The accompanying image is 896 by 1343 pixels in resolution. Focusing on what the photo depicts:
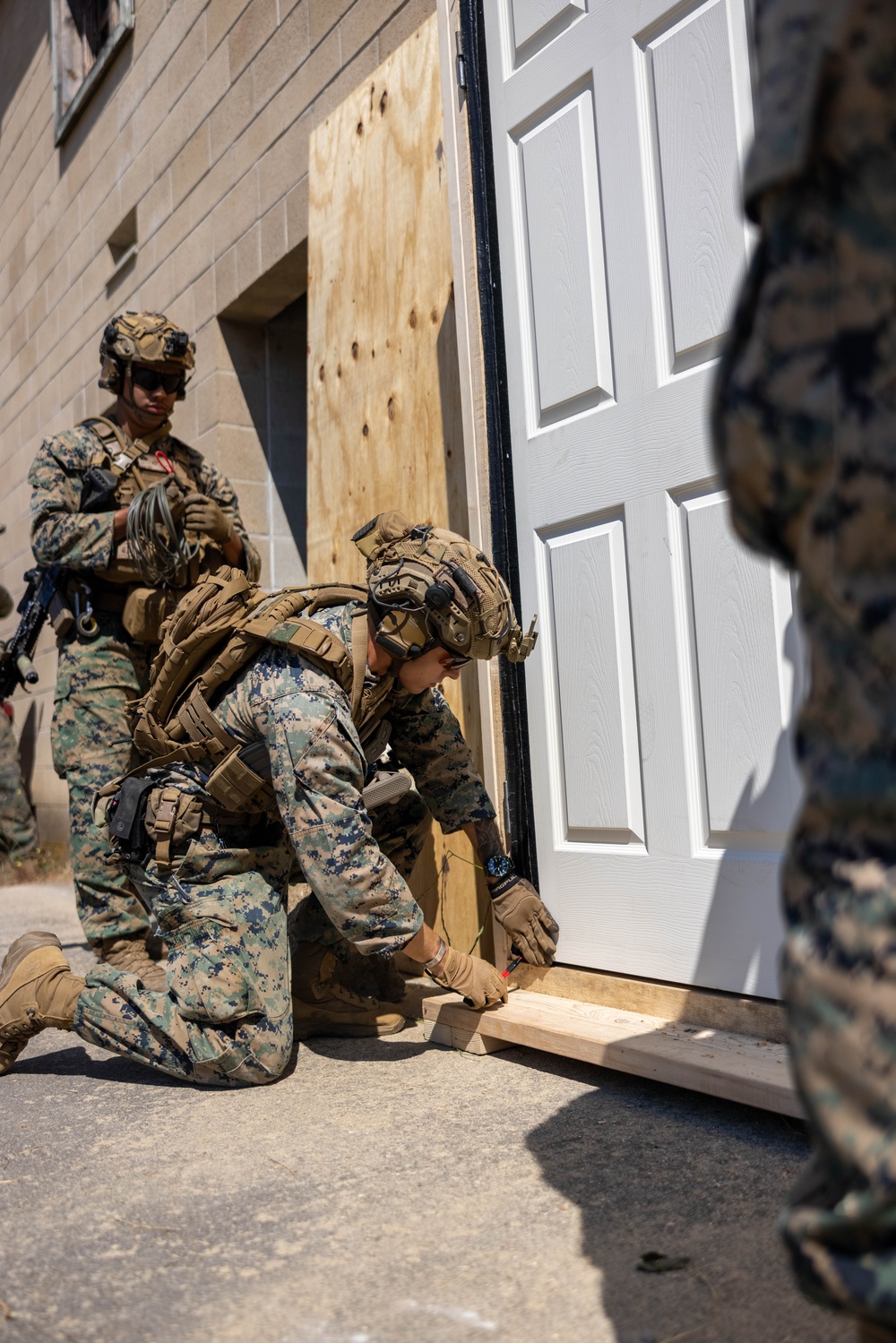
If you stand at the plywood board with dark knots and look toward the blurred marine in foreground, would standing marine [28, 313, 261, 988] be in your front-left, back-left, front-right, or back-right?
back-right

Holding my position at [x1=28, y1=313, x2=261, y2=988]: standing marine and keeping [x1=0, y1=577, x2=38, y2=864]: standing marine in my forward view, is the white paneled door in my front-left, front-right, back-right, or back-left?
back-right

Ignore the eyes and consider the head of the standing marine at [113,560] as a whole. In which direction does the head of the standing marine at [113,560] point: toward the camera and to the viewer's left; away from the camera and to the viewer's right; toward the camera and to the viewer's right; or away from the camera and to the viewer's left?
toward the camera and to the viewer's right

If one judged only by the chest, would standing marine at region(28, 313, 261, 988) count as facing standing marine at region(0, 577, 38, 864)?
no

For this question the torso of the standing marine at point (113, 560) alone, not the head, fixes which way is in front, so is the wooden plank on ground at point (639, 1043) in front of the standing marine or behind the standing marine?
in front

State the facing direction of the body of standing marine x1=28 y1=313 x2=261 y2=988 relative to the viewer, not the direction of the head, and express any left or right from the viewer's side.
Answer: facing the viewer and to the right of the viewer

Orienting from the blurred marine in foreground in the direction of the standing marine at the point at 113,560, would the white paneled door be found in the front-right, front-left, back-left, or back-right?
front-right
